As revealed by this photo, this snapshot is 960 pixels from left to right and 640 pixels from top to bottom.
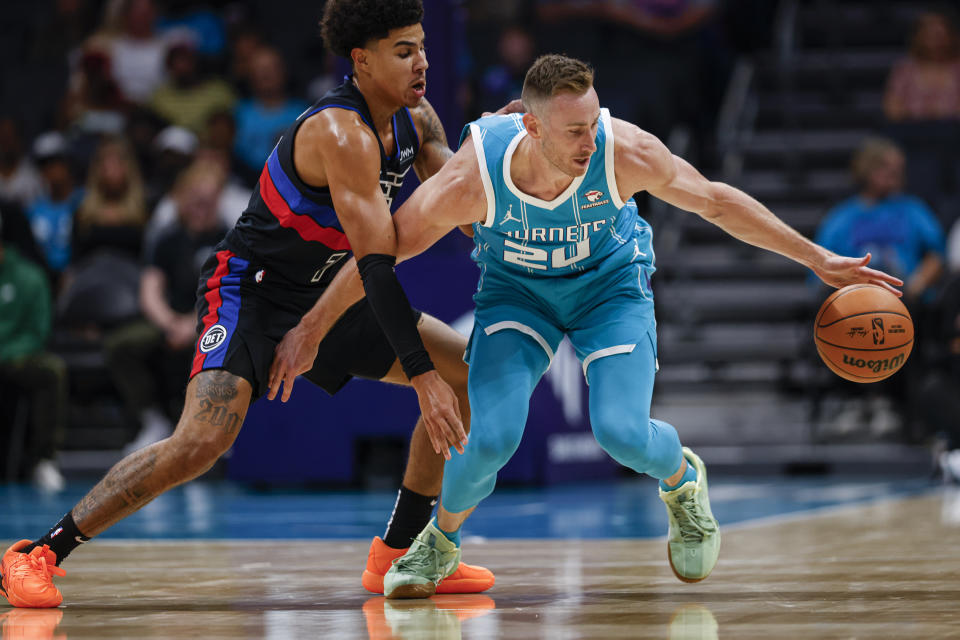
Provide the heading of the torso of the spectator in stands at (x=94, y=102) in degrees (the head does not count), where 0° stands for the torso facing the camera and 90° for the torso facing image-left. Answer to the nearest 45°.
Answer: approximately 0°

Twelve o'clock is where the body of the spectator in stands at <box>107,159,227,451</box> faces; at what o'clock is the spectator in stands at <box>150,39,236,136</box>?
the spectator in stands at <box>150,39,236,136</box> is roughly at 6 o'clock from the spectator in stands at <box>107,159,227,451</box>.

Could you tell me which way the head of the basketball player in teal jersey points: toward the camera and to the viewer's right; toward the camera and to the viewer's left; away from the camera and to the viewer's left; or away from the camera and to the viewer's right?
toward the camera and to the viewer's right

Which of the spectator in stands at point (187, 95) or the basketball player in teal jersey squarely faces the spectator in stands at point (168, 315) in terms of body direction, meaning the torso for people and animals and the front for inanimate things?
the spectator in stands at point (187, 95)

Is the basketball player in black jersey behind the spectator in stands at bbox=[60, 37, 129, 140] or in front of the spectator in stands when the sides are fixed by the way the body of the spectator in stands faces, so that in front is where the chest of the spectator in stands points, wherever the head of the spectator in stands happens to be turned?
in front

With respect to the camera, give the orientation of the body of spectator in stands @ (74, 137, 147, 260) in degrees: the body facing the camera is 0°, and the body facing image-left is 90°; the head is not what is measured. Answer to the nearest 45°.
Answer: approximately 0°

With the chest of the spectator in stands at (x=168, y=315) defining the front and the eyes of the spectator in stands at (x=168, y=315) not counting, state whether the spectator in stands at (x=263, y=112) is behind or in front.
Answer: behind
